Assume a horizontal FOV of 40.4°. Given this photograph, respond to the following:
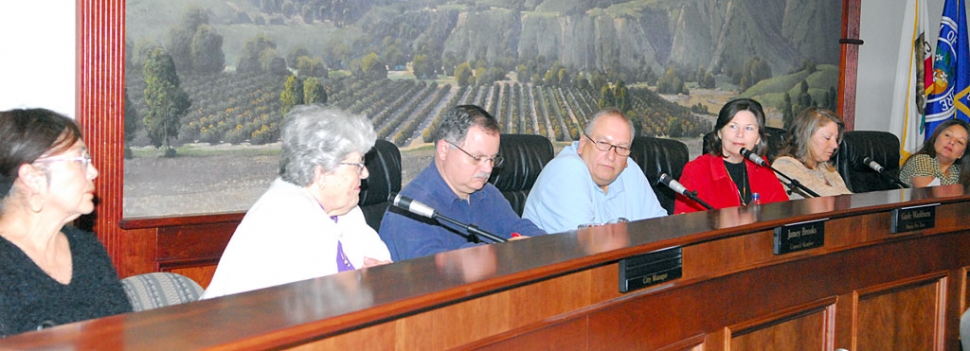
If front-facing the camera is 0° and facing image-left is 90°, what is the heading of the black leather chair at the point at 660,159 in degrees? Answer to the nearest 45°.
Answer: approximately 0°

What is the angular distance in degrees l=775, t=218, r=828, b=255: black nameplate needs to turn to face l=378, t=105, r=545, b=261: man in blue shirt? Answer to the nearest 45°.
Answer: approximately 135° to its right

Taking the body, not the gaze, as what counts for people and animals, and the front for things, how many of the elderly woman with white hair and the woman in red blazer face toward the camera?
1

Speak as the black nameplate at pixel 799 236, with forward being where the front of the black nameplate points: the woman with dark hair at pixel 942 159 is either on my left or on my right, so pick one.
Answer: on my left

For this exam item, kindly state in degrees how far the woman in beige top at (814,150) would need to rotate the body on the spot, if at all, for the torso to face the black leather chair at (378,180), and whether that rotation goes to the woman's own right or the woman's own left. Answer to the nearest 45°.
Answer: approximately 90° to the woman's own right
